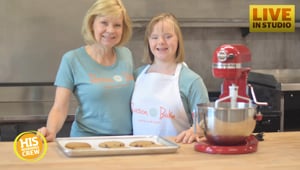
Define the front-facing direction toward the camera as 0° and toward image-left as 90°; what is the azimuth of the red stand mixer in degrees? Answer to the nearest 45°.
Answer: approximately 45°

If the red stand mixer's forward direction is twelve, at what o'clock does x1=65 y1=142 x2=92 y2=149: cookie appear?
The cookie is roughly at 1 o'clock from the red stand mixer.

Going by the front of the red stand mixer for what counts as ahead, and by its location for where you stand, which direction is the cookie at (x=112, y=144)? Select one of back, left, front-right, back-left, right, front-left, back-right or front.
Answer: front-right
